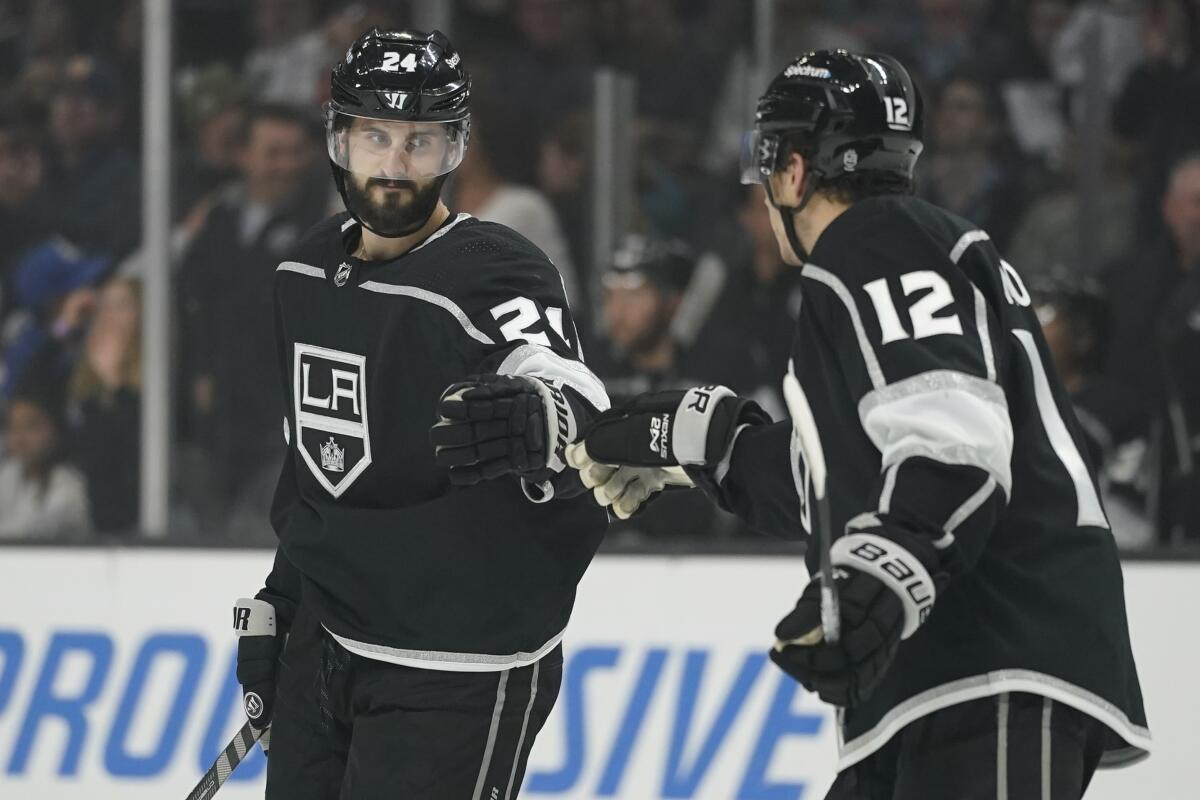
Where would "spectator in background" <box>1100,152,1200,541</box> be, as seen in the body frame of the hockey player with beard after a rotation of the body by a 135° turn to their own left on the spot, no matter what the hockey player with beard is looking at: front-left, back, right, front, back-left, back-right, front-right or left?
front-left

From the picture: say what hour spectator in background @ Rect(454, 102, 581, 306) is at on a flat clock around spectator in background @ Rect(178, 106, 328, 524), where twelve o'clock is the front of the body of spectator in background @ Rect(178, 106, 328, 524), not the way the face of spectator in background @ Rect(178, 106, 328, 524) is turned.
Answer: spectator in background @ Rect(454, 102, 581, 306) is roughly at 9 o'clock from spectator in background @ Rect(178, 106, 328, 524).

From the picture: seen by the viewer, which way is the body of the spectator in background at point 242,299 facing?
toward the camera

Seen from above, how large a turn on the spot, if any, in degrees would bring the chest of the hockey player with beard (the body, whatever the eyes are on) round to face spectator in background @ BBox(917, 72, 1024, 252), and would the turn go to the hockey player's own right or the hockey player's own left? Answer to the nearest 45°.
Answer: approximately 180°

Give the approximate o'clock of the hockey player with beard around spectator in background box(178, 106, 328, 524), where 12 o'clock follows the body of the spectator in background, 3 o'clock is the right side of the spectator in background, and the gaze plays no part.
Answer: The hockey player with beard is roughly at 12 o'clock from the spectator in background.

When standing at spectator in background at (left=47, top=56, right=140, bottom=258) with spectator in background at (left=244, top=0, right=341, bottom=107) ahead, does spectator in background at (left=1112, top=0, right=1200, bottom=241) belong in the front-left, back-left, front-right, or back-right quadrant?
front-right

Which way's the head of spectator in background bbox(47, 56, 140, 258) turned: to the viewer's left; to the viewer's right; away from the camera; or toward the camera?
toward the camera

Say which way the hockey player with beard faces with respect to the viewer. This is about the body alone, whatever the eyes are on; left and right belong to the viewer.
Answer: facing the viewer and to the left of the viewer

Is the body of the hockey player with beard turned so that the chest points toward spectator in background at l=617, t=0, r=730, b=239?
no

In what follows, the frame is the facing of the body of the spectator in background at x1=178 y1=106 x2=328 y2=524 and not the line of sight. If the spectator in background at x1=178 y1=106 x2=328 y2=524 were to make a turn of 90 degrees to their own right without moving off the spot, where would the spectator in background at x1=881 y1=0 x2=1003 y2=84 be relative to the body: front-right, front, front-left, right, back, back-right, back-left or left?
back

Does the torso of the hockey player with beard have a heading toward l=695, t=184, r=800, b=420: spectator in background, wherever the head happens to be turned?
no

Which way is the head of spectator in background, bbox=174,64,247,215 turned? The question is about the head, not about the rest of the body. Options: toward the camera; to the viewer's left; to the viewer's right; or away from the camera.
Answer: toward the camera

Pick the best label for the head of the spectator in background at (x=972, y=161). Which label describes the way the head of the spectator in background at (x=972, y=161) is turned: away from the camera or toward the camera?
toward the camera

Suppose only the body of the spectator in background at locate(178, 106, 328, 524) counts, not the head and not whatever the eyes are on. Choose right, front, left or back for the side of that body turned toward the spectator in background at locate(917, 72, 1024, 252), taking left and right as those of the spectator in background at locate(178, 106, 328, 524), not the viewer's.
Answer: left

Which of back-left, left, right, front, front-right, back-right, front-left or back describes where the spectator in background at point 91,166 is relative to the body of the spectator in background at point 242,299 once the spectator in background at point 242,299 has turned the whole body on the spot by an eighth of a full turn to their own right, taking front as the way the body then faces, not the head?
right

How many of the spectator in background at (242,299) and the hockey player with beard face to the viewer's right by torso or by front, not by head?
0
